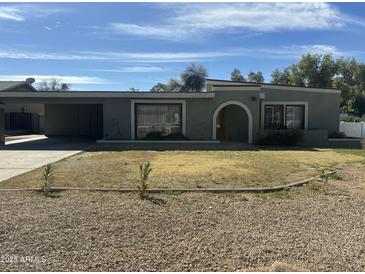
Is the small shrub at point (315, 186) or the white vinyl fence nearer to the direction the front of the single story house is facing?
the small shrub

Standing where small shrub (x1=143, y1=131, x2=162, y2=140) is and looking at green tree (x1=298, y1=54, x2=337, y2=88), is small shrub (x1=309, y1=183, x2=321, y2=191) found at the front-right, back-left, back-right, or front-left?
back-right

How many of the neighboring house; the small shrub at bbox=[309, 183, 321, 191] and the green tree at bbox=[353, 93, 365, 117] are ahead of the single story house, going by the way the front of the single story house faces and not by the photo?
1

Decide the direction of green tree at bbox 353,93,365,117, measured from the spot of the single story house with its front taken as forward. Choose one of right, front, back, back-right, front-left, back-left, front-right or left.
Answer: back-left

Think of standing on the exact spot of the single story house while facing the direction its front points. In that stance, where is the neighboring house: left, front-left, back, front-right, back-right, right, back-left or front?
back-right

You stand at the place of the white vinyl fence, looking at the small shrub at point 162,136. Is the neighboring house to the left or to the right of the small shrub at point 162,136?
right

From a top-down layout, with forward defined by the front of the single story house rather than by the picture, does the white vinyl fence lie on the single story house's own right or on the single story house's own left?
on the single story house's own left

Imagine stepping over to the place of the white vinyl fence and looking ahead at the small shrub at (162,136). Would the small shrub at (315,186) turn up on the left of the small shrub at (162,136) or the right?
left

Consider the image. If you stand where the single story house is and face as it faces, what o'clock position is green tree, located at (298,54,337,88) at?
The green tree is roughly at 7 o'clock from the single story house.

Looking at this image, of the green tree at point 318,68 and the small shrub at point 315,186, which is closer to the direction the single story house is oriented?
the small shrub

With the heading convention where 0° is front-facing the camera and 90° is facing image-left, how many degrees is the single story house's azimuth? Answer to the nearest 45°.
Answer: approximately 0°
